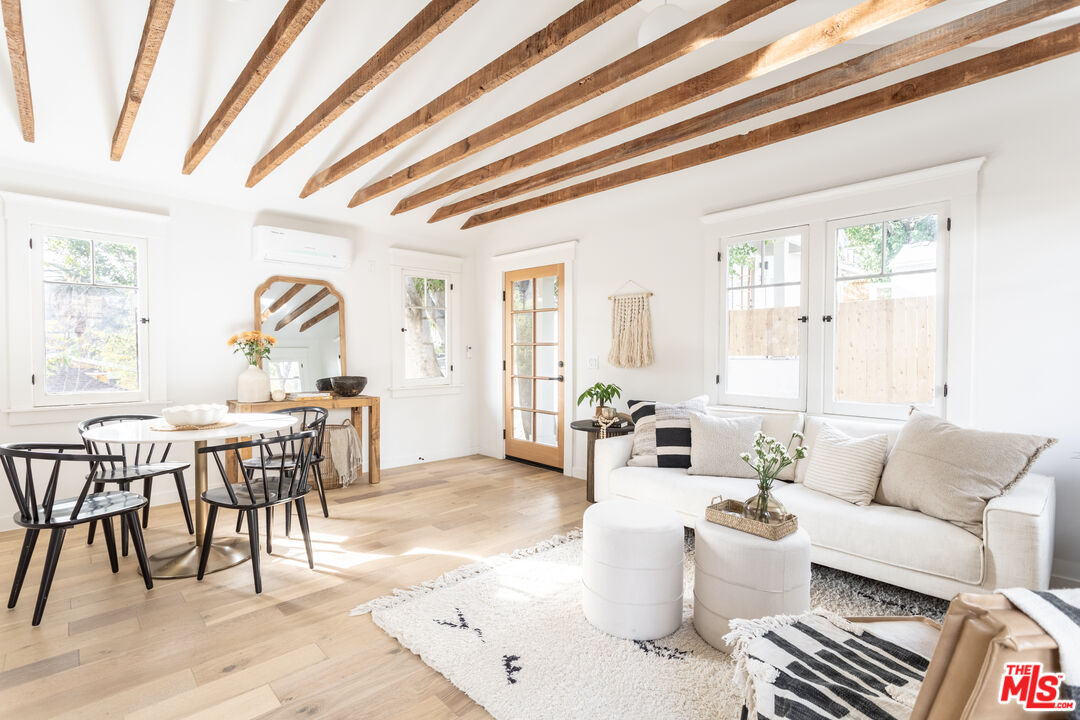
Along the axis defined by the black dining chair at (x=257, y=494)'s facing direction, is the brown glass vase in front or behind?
behind

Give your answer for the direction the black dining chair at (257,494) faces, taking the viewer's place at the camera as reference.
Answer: facing away from the viewer and to the left of the viewer

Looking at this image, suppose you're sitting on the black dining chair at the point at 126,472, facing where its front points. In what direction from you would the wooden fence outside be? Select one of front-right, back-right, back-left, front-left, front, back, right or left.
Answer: front

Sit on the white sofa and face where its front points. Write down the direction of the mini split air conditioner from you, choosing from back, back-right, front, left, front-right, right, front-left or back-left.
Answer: front-right

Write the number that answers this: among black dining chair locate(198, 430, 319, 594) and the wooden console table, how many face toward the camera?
1

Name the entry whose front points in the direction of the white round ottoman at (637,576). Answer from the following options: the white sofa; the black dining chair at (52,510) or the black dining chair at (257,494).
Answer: the white sofa

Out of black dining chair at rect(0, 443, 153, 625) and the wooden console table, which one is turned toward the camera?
the wooden console table

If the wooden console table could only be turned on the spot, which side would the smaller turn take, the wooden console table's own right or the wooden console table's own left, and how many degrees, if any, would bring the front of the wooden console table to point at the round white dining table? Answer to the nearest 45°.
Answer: approximately 45° to the wooden console table's own right

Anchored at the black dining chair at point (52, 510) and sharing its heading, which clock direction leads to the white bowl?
The white bowl is roughly at 1 o'clock from the black dining chair.

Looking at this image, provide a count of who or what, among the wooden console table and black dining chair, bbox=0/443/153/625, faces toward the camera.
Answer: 1

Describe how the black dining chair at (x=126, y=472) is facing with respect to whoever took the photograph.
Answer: facing the viewer and to the right of the viewer

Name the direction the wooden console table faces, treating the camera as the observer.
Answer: facing the viewer

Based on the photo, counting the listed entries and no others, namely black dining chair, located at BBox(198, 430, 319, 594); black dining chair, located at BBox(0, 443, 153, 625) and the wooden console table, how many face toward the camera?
1

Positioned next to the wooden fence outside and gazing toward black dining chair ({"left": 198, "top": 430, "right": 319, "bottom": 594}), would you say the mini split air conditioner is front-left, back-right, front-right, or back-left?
front-right

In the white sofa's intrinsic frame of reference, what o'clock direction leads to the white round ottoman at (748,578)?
The white round ottoman is roughly at 12 o'clock from the white sofa.

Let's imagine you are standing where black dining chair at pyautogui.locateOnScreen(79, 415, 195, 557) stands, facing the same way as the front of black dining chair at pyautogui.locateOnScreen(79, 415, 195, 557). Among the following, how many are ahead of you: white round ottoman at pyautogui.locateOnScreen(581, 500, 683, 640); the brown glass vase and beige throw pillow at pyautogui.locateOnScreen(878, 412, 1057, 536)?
3

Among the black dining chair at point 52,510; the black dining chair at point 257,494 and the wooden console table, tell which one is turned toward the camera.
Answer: the wooden console table

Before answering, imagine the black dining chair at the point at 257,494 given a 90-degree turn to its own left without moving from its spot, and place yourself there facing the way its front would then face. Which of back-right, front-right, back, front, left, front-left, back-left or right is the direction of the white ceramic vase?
back-right

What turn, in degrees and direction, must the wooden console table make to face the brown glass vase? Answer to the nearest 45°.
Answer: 0° — it already faces it

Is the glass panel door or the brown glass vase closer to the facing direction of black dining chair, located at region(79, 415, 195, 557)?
the brown glass vase

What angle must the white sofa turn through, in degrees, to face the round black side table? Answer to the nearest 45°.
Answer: approximately 90° to its right
